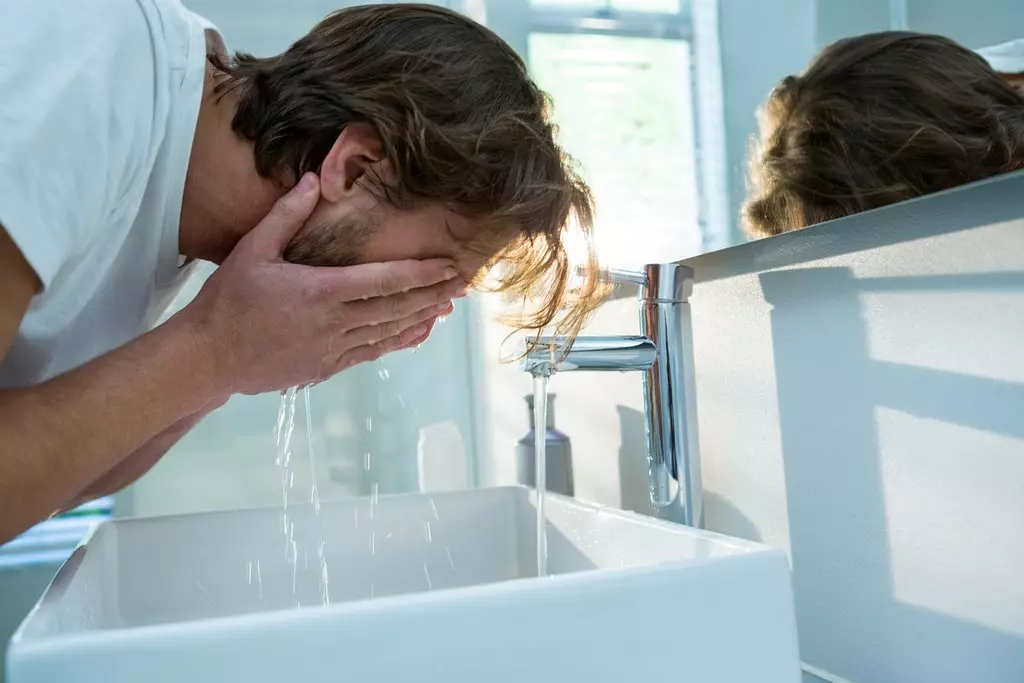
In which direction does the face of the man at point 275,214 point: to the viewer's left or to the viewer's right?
to the viewer's right

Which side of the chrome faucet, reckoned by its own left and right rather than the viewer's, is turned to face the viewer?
left

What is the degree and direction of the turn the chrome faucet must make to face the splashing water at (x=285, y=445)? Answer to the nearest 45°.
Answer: approximately 45° to its right
